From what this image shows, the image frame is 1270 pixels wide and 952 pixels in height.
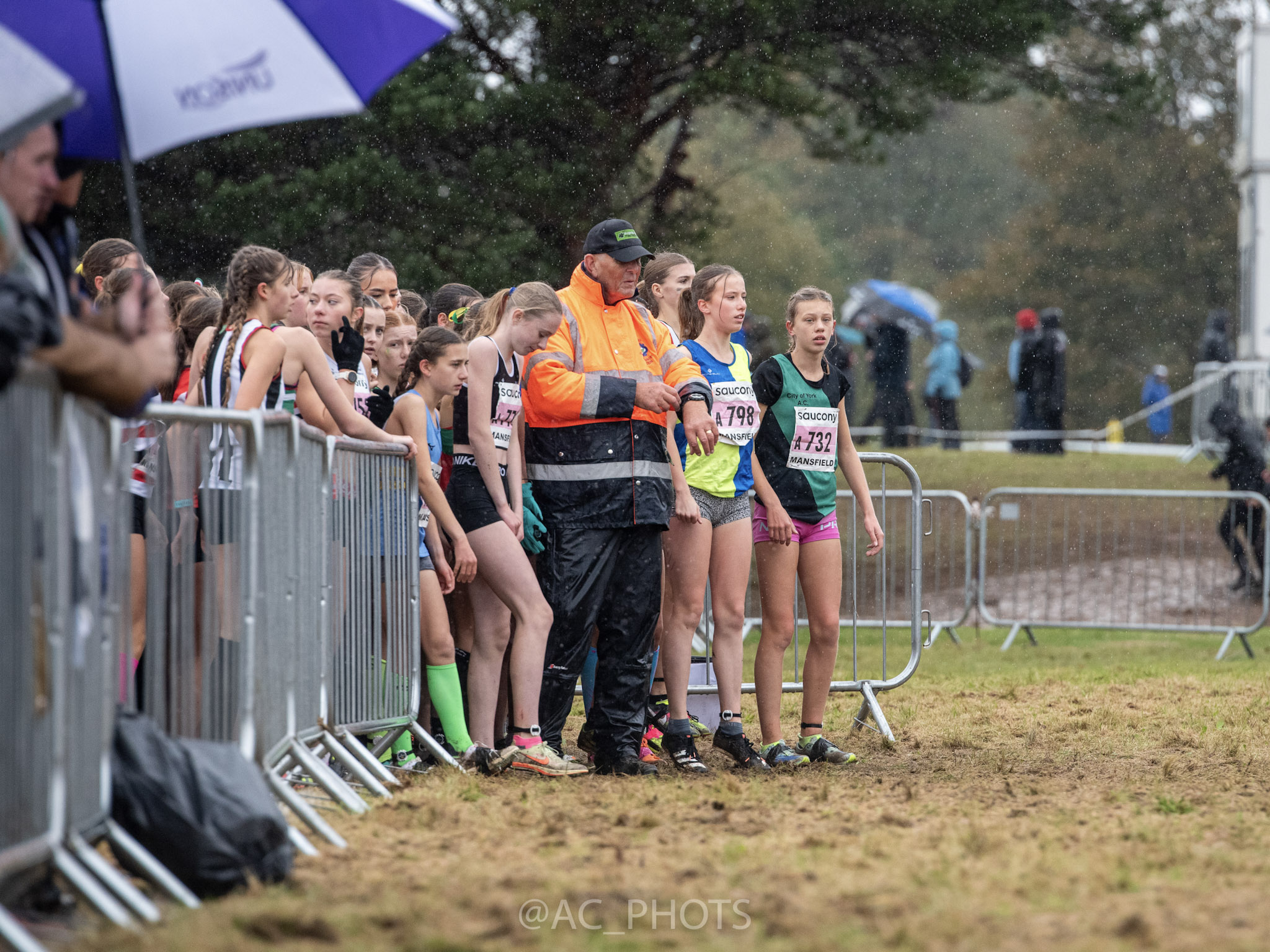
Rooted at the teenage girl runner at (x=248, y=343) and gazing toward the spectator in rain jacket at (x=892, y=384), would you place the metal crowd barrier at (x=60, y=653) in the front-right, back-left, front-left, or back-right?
back-right

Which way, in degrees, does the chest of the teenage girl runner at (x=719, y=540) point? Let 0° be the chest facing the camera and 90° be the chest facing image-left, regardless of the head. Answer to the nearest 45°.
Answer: approximately 315°

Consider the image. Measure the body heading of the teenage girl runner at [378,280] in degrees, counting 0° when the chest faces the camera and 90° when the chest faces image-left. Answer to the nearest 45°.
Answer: approximately 315°

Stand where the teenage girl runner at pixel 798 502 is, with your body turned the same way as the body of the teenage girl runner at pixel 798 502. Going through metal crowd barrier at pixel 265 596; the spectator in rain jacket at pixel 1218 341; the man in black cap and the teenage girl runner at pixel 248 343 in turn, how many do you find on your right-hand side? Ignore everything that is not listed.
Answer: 3

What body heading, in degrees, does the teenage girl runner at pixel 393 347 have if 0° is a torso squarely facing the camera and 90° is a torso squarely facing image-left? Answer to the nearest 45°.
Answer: approximately 315°

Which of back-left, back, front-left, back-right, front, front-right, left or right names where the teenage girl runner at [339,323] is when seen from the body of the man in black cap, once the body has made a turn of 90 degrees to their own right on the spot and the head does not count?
front-right

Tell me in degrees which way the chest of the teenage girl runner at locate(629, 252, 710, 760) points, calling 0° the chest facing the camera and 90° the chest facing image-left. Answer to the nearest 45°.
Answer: approximately 315°

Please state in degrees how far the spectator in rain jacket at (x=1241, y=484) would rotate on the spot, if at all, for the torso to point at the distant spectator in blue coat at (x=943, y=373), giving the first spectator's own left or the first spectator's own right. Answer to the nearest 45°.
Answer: approximately 45° to the first spectator's own right

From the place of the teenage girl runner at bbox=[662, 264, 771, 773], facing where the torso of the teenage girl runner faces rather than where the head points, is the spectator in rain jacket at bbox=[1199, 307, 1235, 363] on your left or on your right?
on your left

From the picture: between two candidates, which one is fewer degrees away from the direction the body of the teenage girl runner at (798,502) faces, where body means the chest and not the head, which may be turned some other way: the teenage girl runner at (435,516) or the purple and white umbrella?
the purple and white umbrella
